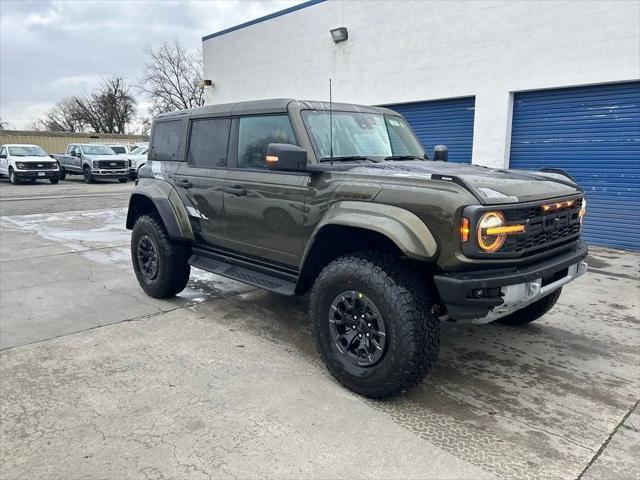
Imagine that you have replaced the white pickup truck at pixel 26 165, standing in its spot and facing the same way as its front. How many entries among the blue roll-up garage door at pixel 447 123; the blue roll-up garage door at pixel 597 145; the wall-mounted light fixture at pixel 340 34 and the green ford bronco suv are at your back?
0

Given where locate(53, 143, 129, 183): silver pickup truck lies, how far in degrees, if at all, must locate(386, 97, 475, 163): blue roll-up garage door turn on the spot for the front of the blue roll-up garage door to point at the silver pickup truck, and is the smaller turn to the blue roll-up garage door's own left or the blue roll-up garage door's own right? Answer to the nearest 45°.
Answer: approximately 90° to the blue roll-up garage door's own right

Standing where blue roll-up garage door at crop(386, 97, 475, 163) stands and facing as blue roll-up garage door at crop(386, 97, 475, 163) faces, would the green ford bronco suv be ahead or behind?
ahead

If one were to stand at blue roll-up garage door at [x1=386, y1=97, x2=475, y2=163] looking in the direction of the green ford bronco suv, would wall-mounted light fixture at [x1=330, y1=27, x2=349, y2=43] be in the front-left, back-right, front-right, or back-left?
back-right

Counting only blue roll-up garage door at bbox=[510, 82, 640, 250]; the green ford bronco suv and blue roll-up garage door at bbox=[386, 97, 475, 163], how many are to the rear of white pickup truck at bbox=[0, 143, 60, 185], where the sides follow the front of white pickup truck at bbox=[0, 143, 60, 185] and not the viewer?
0

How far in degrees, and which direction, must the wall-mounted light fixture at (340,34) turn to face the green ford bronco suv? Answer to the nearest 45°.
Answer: approximately 45° to its left

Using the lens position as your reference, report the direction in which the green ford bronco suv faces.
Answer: facing the viewer and to the right of the viewer

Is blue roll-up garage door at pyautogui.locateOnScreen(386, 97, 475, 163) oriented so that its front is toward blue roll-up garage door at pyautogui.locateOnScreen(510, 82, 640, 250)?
no

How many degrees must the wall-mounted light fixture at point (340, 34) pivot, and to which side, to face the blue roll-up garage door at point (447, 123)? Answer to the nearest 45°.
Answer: approximately 90° to its left

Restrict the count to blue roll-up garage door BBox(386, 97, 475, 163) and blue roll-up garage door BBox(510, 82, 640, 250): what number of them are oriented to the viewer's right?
0

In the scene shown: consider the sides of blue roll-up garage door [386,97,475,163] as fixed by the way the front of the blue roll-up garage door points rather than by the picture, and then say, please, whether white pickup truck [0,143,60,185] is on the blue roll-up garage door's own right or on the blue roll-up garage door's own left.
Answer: on the blue roll-up garage door's own right

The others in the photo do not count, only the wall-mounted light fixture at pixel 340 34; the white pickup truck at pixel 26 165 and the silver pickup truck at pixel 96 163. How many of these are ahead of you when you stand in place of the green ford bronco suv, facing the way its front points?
0

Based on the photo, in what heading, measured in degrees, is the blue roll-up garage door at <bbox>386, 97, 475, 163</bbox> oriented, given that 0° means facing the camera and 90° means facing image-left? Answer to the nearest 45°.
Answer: approximately 45°

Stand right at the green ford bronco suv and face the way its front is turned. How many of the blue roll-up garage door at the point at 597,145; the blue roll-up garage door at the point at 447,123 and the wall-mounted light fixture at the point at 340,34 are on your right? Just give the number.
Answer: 0

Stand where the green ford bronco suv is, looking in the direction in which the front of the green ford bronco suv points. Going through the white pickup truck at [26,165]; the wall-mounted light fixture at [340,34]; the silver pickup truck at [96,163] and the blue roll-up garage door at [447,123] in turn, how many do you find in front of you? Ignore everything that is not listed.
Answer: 0

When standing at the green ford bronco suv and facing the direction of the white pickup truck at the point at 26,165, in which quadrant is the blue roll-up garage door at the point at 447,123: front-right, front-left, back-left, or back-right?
front-right

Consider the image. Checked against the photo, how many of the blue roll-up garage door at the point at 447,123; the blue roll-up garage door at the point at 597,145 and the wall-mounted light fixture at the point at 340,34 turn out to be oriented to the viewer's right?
0

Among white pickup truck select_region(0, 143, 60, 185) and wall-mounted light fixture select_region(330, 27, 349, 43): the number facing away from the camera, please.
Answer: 0

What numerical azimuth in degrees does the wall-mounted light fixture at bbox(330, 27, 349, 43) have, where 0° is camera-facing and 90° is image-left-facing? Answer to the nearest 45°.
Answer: approximately 45°

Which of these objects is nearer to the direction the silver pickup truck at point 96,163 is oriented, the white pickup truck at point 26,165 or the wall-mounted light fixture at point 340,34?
the wall-mounted light fixture

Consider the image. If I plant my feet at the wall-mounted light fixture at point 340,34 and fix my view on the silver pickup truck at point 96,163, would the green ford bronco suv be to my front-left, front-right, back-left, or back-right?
back-left

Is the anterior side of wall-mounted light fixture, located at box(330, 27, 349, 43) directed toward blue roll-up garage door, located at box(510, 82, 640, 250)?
no
